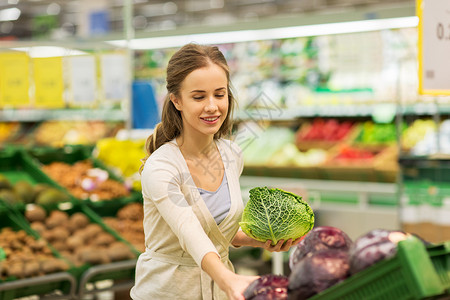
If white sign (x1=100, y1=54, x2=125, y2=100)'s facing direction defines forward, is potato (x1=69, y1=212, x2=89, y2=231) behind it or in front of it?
in front

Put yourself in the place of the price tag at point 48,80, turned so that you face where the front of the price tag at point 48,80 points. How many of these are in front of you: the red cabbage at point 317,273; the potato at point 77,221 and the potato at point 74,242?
3

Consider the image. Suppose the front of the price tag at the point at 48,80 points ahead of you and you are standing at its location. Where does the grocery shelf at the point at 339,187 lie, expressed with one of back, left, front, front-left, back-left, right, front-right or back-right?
left

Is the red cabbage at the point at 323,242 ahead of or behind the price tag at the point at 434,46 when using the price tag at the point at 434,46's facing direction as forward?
ahead

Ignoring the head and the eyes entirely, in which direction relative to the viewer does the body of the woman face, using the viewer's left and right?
facing the viewer and to the right of the viewer

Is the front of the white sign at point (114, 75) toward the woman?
yes

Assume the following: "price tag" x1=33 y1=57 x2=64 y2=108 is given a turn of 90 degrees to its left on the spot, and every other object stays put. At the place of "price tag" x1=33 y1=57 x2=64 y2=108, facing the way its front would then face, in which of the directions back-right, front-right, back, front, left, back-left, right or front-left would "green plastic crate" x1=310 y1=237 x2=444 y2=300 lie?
right

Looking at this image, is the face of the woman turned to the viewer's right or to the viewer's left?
to the viewer's right

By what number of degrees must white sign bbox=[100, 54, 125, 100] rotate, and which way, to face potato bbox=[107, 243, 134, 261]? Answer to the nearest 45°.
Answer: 0° — it already faces it

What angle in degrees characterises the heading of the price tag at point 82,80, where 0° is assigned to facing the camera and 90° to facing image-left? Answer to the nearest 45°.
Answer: approximately 0°

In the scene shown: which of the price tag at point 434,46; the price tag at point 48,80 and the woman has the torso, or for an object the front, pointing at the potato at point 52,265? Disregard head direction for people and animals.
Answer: the price tag at point 48,80

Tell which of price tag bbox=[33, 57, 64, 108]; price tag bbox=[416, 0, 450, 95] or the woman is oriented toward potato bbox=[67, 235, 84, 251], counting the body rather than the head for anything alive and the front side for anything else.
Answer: price tag bbox=[33, 57, 64, 108]

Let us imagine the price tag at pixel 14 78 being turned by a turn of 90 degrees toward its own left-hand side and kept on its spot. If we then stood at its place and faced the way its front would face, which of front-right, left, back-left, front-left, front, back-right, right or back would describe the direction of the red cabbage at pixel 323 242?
right

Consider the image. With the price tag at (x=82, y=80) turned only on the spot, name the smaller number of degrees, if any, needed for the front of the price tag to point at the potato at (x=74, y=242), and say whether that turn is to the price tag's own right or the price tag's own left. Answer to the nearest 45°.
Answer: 0° — it already faces it
